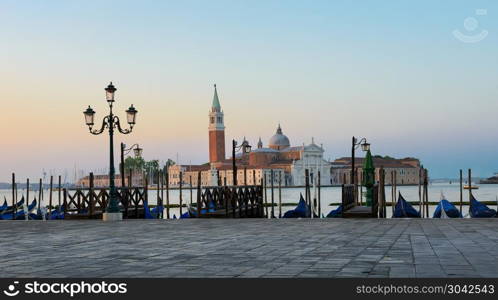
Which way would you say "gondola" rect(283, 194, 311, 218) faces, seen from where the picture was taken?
facing away from the viewer and to the right of the viewer

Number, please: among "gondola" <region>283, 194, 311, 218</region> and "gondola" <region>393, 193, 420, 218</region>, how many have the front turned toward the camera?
0

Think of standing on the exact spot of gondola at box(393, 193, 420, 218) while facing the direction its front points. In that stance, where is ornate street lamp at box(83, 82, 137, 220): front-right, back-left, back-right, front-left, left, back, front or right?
left

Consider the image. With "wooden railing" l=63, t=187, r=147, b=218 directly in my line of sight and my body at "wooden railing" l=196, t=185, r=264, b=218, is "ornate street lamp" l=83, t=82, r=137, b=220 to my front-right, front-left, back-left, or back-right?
front-left

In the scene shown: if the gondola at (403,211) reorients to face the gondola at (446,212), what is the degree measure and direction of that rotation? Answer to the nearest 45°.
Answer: approximately 90° to its right

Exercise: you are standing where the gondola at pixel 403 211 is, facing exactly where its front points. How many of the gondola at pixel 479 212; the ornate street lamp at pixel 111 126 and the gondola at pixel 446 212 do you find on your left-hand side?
1

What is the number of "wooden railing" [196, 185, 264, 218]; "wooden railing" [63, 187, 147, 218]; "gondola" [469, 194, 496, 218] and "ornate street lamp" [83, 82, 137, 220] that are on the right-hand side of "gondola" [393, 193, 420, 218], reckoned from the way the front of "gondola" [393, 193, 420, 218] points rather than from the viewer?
1

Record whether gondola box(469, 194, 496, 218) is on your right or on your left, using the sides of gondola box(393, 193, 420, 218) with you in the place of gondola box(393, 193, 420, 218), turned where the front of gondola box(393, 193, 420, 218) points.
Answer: on your right

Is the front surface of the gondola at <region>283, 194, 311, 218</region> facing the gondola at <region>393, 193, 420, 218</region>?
no

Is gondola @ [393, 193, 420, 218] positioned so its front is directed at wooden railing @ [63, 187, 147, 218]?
no
